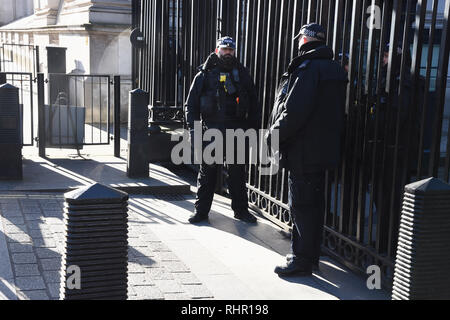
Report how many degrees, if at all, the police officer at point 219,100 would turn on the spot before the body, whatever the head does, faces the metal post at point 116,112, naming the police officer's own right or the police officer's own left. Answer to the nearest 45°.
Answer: approximately 135° to the police officer's own right

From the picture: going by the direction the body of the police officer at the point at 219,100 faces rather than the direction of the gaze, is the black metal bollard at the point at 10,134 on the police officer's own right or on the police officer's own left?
on the police officer's own right

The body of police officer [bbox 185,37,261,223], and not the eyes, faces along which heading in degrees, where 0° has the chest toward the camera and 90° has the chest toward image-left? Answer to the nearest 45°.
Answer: approximately 0°

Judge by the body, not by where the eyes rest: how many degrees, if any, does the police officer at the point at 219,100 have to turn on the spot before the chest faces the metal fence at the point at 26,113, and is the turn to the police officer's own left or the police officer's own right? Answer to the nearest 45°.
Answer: approximately 135° to the police officer's own right

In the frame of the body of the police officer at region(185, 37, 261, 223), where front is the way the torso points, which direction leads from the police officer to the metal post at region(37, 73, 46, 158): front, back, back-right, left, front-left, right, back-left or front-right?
back-right

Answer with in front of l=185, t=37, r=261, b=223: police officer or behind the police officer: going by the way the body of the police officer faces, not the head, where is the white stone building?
behind
